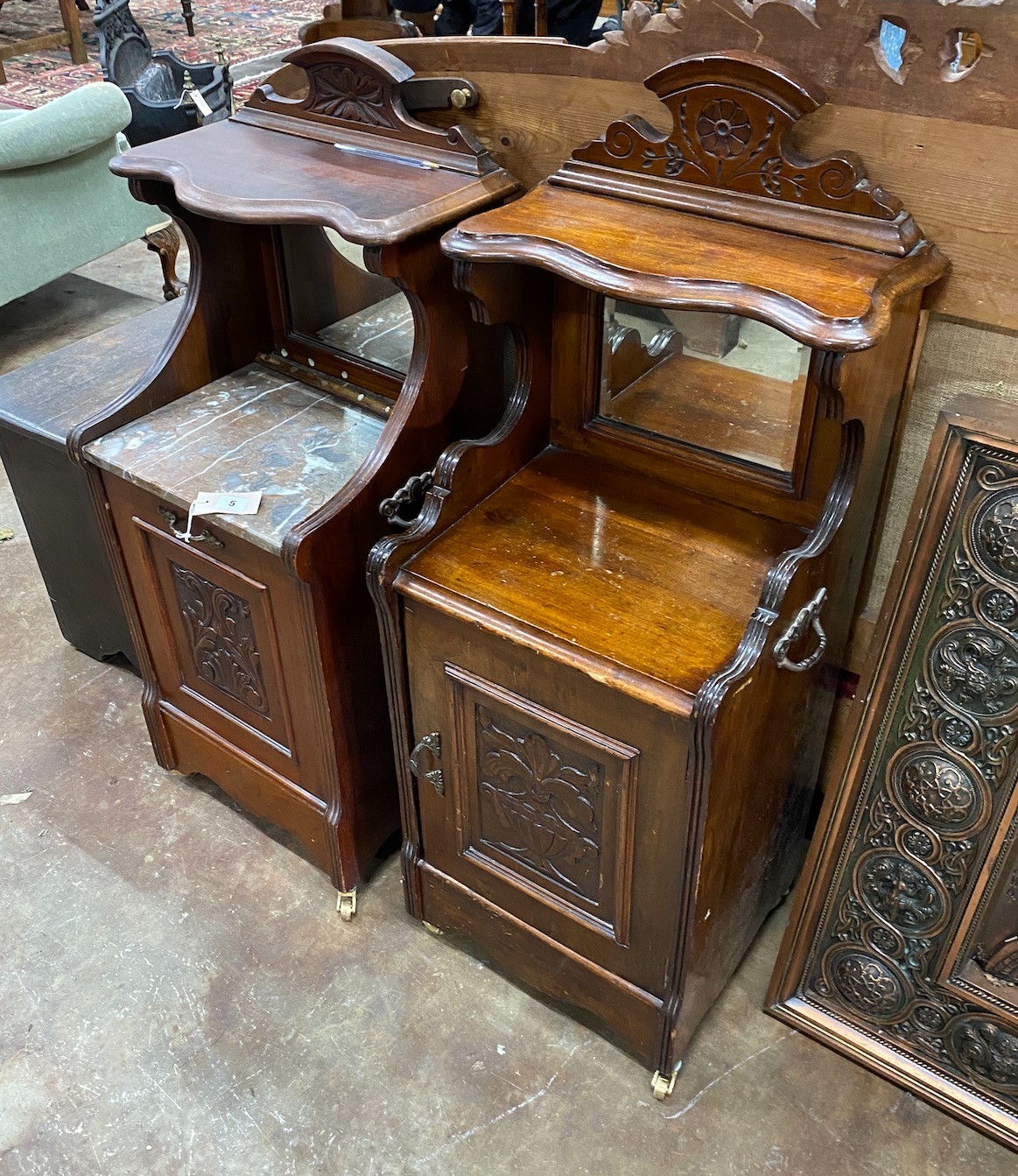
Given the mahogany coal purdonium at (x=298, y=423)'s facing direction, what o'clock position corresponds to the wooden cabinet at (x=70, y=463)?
The wooden cabinet is roughly at 3 o'clock from the mahogany coal purdonium.

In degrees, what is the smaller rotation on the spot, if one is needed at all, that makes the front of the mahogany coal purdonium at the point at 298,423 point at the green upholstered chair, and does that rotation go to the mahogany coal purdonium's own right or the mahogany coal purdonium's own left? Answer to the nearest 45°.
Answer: approximately 135° to the mahogany coal purdonium's own right

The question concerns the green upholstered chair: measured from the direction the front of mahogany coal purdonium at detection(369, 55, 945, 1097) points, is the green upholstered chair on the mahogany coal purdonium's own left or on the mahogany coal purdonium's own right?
on the mahogany coal purdonium's own right

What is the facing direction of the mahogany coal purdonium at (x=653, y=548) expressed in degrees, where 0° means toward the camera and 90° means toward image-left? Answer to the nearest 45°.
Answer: approximately 45°

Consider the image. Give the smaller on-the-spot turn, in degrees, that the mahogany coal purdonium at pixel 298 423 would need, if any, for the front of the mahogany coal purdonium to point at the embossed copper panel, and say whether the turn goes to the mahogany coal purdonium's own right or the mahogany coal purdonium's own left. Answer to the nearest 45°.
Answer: approximately 90° to the mahogany coal purdonium's own left

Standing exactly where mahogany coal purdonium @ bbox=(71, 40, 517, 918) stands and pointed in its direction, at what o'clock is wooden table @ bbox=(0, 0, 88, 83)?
The wooden table is roughly at 4 o'clock from the mahogany coal purdonium.

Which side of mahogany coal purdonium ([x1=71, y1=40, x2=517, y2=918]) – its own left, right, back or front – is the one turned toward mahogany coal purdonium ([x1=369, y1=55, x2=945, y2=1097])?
left
